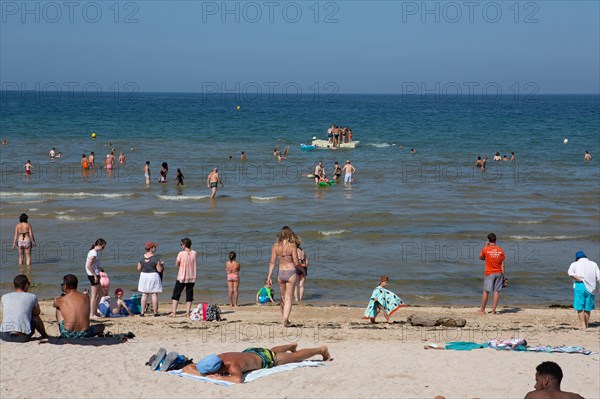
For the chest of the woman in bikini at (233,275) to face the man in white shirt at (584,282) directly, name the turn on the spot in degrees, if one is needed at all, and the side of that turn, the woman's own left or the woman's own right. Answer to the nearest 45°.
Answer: approximately 135° to the woman's own right

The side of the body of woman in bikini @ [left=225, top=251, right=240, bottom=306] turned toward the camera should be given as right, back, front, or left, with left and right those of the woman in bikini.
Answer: back

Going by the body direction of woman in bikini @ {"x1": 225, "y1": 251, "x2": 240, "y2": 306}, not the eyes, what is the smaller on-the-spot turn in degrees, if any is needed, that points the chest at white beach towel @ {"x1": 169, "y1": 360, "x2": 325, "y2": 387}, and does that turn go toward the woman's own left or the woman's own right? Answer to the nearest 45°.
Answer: approximately 180°

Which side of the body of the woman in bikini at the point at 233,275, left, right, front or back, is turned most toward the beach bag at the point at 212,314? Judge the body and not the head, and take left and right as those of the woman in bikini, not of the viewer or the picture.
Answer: back
